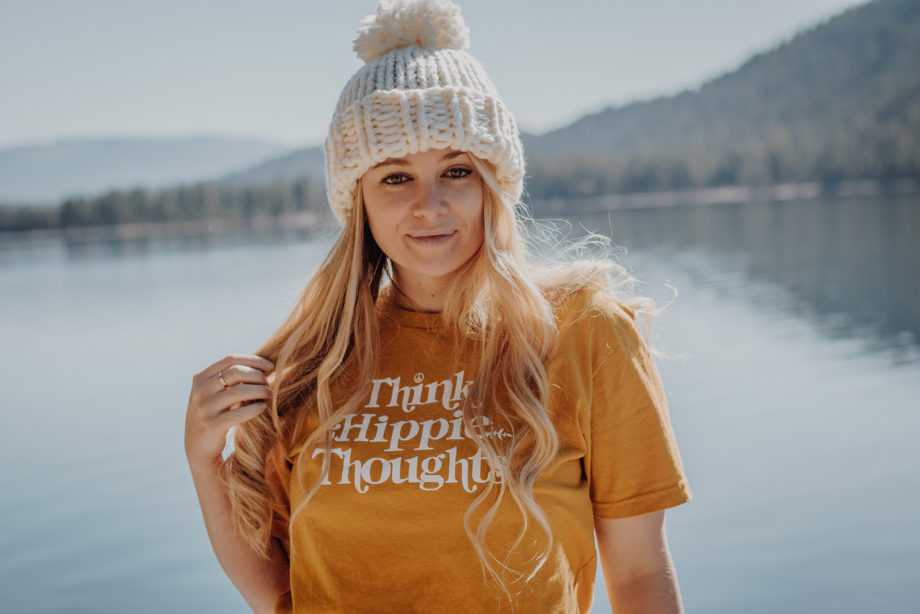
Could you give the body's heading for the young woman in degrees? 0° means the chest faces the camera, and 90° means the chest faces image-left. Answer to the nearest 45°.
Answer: approximately 0°
